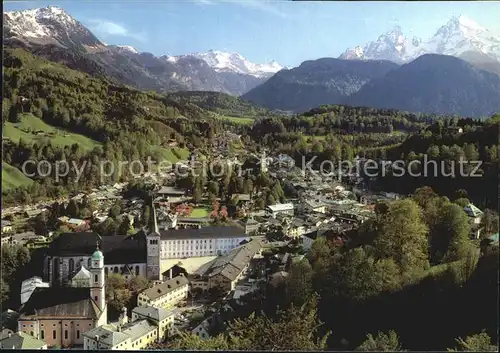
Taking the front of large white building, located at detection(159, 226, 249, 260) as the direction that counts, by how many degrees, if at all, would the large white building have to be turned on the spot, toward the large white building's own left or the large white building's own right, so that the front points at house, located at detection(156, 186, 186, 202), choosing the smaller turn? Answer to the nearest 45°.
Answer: approximately 180°

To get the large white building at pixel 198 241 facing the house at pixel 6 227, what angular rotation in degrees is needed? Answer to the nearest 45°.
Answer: approximately 90° to its right

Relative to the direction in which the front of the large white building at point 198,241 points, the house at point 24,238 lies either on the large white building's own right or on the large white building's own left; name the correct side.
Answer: on the large white building's own right

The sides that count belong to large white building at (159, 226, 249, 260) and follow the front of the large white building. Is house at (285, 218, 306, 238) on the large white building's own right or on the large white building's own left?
on the large white building's own left

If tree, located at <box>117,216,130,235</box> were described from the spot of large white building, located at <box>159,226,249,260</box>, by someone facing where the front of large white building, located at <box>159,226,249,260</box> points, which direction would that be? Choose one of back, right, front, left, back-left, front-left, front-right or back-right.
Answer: back-right

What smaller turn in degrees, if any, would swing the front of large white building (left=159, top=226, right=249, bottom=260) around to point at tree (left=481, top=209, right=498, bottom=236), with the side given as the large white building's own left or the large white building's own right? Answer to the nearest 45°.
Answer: approximately 45° to the large white building's own left

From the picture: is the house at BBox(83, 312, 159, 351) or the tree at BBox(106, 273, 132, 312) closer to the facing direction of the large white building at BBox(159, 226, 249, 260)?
the house

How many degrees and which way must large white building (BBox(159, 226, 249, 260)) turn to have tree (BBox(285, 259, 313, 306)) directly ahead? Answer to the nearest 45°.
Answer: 0° — it already faces it

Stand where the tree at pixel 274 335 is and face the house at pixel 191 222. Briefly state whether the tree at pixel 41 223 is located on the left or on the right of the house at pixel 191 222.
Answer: left

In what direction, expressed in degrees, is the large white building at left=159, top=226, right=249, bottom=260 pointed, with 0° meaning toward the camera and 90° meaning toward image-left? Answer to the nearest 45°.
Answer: approximately 315°

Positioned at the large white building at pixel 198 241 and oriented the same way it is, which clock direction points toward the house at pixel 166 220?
The house is roughly at 6 o'clock from the large white building.
